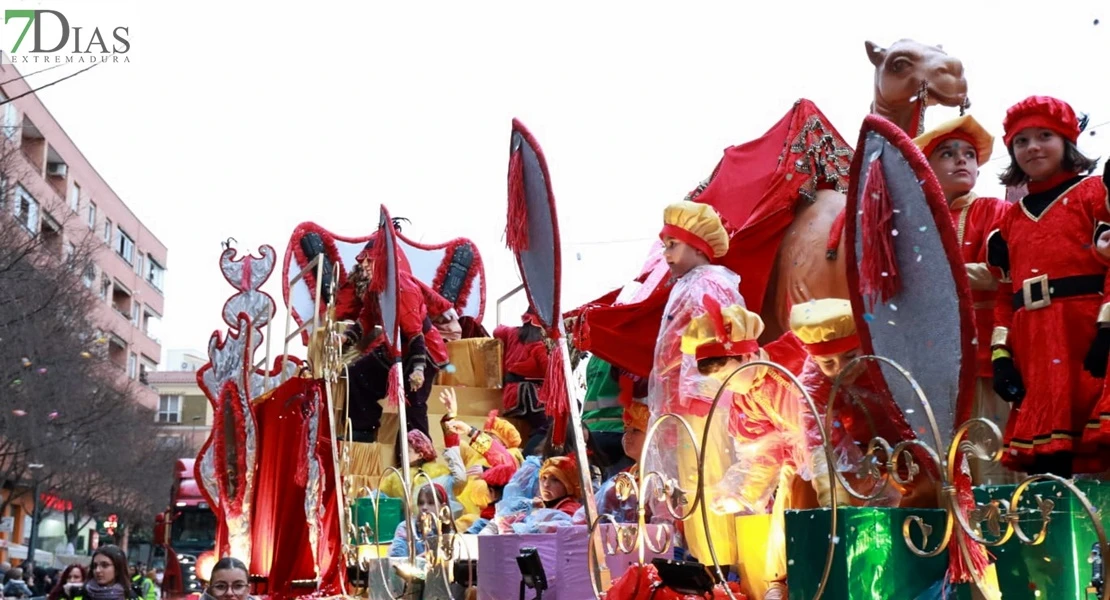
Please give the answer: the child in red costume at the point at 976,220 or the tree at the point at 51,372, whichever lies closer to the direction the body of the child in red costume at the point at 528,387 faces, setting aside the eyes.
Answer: the tree

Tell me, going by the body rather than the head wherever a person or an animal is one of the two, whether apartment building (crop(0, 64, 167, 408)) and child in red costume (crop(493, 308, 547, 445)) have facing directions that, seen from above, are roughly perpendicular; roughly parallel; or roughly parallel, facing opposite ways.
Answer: roughly perpendicular

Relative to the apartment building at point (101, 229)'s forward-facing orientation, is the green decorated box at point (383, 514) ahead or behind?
ahead

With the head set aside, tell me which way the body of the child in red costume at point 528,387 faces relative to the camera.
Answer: away from the camera

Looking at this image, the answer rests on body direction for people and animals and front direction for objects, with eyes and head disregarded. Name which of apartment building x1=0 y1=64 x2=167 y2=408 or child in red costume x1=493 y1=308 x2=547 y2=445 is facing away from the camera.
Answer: the child in red costume

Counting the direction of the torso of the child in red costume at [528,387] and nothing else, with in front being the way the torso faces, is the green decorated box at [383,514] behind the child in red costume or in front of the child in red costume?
behind

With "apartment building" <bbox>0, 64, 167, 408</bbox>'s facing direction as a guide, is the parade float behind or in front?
in front

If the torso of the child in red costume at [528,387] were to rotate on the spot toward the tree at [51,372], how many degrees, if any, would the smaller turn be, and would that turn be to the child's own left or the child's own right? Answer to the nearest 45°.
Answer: approximately 45° to the child's own left

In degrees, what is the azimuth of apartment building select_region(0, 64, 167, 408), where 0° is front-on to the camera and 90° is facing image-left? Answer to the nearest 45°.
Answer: approximately 315°
